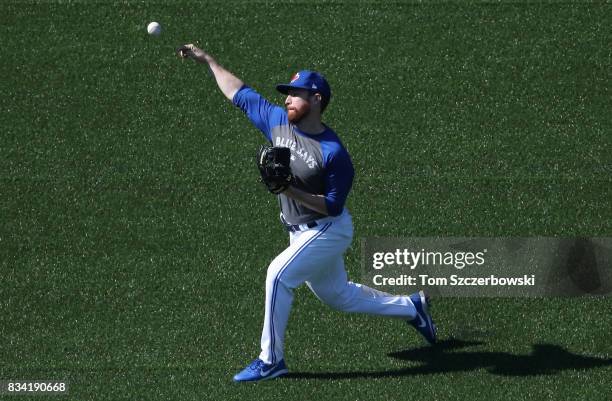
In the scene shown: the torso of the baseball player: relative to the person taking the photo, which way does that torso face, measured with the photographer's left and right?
facing the viewer and to the left of the viewer

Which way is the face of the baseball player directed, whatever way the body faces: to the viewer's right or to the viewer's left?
to the viewer's left
